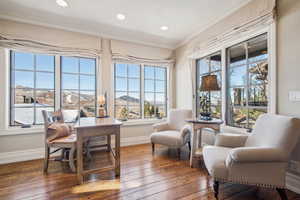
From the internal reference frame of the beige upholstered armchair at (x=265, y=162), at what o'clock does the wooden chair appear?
The wooden chair is roughly at 1 o'clock from the beige upholstered armchair.

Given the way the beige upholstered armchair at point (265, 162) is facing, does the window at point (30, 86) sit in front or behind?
in front

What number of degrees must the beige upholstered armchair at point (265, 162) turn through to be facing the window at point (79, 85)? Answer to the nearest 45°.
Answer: approximately 45° to its right

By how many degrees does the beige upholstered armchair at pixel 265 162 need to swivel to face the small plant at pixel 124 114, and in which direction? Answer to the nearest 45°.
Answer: approximately 45° to its right

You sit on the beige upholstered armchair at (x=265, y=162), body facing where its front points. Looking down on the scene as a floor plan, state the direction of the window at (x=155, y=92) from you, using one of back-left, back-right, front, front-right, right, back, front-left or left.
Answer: right

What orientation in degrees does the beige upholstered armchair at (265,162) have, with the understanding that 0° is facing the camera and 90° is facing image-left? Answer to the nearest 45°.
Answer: approximately 45°

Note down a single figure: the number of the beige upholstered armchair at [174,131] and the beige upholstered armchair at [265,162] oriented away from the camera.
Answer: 0

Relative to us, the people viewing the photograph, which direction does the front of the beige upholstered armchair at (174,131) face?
facing the viewer and to the left of the viewer

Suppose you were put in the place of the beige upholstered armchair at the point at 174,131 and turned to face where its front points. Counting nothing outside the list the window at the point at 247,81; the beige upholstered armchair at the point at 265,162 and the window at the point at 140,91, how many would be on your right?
1

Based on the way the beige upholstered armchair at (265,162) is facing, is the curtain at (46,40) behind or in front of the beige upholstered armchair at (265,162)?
in front

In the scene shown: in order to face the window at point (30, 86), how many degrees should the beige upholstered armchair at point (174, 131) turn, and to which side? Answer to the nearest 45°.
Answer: approximately 45° to its right

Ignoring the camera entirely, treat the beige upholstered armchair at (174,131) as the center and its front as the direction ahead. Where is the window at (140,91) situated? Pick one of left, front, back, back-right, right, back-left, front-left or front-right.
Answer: right

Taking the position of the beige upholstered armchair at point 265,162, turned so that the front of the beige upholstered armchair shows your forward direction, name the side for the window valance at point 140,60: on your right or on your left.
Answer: on your right

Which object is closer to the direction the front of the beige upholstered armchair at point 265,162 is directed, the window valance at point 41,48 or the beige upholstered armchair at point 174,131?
the window valance

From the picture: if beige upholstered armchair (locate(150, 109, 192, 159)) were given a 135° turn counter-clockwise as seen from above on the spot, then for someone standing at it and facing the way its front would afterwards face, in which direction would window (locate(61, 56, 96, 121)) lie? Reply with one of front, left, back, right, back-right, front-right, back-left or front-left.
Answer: back

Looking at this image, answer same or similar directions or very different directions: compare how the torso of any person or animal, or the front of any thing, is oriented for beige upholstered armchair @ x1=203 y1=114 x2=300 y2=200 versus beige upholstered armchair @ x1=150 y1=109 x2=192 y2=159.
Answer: same or similar directions

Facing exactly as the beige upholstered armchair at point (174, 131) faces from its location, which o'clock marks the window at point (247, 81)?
The window is roughly at 8 o'clock from the beige upholstered armchair.
